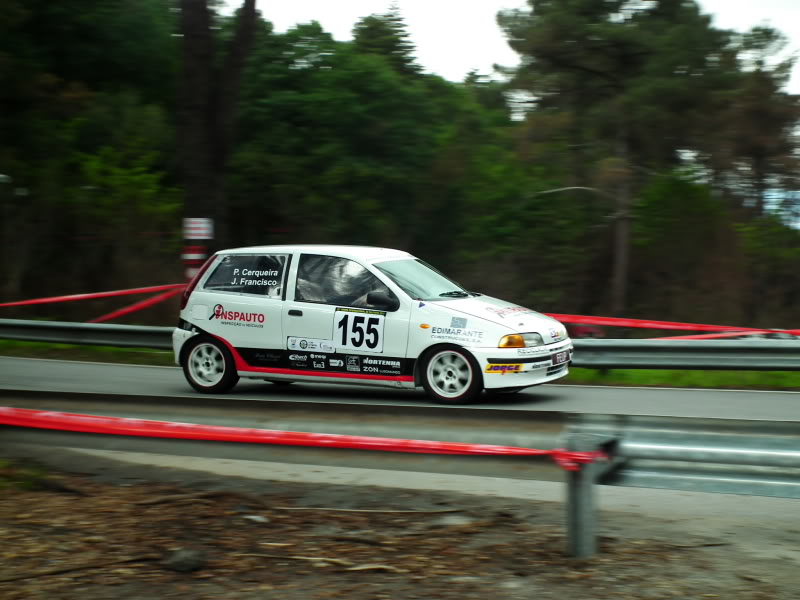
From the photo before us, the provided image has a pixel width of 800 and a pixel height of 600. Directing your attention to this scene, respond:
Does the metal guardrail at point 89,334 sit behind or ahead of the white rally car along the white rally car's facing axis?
behind

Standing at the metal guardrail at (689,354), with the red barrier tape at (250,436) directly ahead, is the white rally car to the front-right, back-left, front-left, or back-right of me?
front-right

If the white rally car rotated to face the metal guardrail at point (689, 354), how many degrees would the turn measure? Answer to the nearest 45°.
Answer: approximately 45° to its left

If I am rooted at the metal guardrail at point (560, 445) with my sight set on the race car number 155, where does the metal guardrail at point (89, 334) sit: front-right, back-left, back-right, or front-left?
front-left

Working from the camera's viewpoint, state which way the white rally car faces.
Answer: facing the viewer and to the right of the viewer
